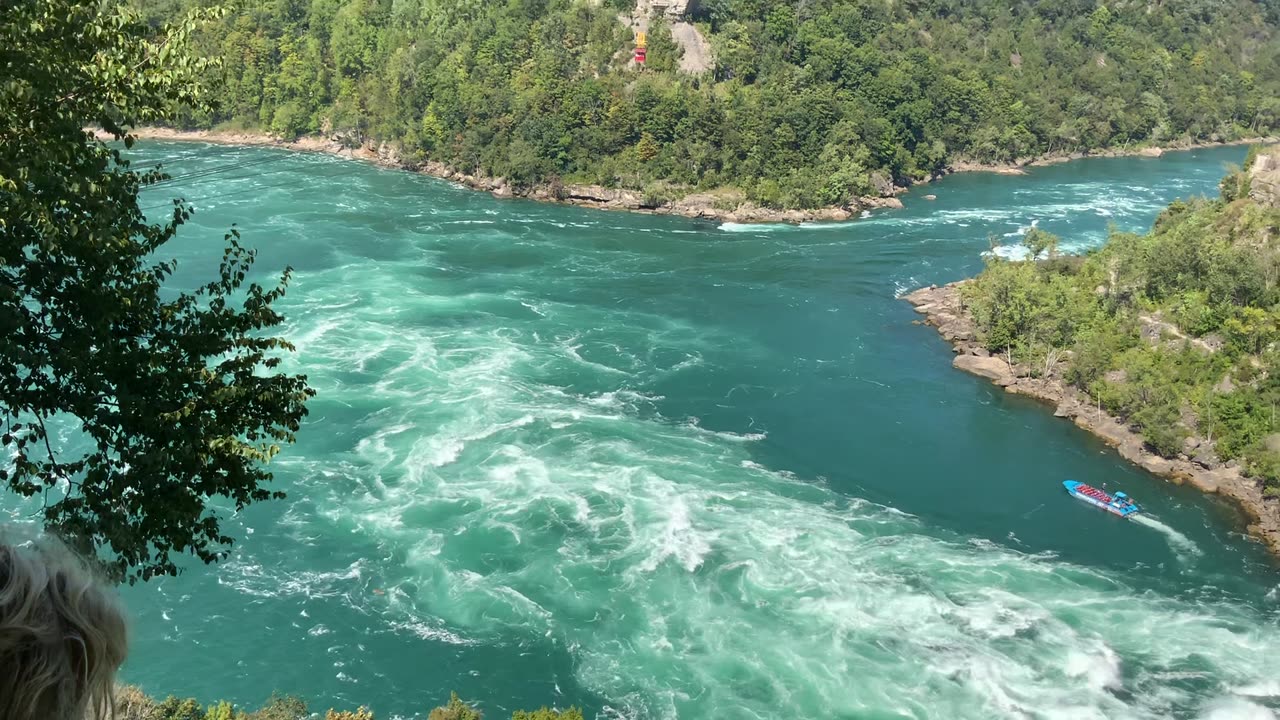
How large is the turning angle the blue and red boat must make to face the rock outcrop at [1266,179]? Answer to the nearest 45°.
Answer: approximately 45° to its right

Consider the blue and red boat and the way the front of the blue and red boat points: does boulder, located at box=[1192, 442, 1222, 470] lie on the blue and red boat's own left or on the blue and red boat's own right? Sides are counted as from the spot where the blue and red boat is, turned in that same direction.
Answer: on the blue and red boat's own right

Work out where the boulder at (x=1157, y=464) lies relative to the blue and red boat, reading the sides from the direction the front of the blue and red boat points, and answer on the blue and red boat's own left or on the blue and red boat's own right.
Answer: on the blue and red boat's own right

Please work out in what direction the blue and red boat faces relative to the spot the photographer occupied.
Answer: facing away from the viewer and to the left of the viewer
